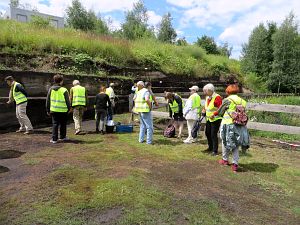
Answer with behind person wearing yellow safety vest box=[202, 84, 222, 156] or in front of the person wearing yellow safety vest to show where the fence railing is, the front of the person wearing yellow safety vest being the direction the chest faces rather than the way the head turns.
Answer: behind

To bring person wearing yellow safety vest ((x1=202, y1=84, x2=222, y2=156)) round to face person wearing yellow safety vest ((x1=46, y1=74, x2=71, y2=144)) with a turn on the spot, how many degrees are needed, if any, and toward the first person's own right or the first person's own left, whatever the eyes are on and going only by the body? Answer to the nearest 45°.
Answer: approximately 45° to the first person's own right

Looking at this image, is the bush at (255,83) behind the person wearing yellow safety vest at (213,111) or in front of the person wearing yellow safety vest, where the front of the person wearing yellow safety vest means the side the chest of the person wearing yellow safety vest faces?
behind

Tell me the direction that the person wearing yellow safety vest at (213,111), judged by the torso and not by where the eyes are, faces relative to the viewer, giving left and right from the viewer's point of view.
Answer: facing the viewer and to the left of the viewer

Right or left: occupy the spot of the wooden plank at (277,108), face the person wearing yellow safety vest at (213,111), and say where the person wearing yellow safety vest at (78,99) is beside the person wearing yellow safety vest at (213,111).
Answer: right

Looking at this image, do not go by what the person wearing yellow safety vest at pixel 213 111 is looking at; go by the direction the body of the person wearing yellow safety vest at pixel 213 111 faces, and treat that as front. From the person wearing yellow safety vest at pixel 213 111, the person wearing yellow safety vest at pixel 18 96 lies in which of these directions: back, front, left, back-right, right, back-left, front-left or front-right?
front-right

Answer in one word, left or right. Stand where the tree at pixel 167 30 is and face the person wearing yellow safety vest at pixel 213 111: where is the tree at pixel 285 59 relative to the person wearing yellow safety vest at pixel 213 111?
left
